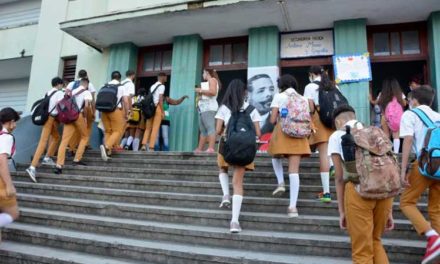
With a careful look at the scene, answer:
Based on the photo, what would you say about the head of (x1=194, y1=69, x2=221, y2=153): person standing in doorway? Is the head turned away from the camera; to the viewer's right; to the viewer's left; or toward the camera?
to the viewer's left

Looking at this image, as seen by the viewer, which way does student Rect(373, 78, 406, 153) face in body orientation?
away from the camera

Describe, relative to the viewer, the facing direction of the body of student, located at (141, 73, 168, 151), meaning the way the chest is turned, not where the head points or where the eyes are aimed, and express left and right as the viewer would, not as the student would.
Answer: facing away from the viewer and to the right of the viewer

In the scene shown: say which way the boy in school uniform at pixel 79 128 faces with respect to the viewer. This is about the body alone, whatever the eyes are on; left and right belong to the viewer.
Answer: facing away from the viewer and to the right of the viewer

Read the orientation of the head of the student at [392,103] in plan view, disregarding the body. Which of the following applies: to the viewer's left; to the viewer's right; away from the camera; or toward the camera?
away from the camera

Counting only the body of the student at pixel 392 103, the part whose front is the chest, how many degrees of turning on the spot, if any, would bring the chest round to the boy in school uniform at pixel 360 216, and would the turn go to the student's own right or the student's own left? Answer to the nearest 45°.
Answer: approximately 180°

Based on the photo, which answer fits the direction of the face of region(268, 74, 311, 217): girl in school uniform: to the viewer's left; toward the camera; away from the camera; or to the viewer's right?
away from the camera

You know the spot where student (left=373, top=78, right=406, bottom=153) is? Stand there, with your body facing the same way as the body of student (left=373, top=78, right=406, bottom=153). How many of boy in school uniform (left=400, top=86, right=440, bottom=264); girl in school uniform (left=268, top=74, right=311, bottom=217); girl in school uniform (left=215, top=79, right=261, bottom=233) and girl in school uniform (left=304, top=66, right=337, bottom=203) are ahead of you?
0

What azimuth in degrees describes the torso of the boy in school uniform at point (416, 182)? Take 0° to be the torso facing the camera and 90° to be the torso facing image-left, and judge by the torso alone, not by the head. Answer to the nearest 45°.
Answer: approximately 135°

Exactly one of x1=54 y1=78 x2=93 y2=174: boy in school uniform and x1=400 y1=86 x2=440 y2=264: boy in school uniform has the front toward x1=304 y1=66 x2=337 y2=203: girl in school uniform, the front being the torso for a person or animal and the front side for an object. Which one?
x1=400 y1=86 x2=440 y2=264: boy in school uniform

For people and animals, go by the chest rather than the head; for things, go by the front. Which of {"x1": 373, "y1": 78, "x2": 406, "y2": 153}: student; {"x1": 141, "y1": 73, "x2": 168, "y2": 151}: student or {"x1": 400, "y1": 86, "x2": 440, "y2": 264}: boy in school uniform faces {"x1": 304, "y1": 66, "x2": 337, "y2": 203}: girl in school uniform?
the boy in school uniform

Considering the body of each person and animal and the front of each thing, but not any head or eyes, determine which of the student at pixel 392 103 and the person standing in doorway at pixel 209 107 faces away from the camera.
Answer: the student
